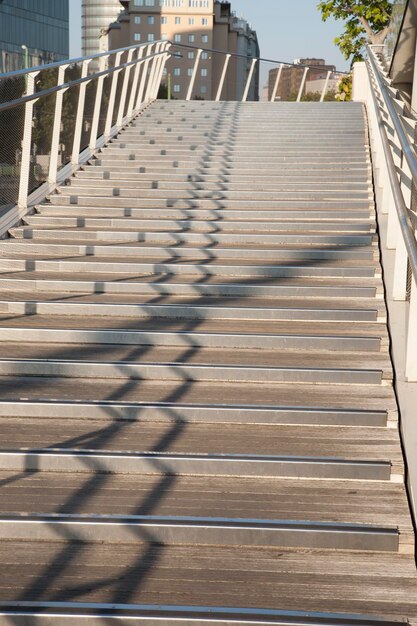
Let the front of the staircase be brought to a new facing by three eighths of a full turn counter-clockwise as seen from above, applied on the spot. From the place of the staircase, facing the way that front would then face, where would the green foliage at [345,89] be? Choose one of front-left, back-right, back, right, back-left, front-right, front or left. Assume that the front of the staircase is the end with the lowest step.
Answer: front-left

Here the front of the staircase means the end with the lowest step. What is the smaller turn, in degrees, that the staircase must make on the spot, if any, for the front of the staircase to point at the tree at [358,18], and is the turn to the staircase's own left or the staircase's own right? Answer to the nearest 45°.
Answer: approximately 180°

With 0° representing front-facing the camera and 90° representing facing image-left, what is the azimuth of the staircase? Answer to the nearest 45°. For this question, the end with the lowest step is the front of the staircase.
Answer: approximately 0°
